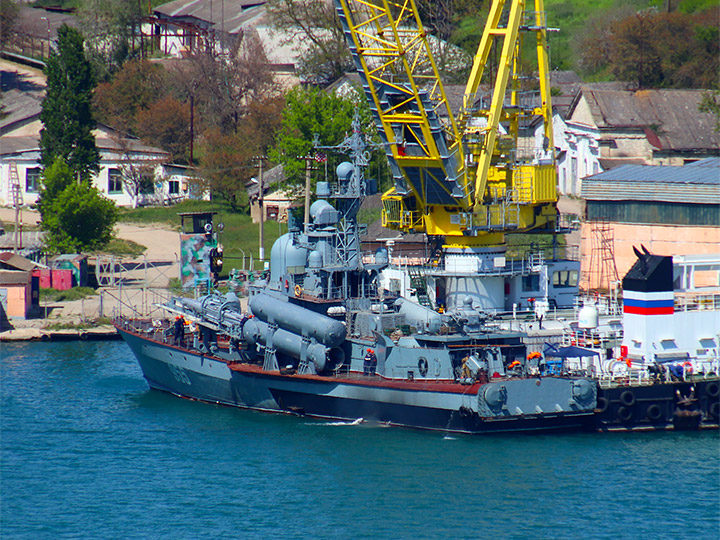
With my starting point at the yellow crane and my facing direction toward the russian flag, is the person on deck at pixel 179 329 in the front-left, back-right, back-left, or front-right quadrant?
back-right

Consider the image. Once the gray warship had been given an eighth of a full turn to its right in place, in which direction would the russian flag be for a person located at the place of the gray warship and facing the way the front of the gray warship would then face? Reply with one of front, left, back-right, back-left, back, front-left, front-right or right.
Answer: right

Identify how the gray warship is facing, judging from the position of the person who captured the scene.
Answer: facing away from the viewer and to the left of the viewer
